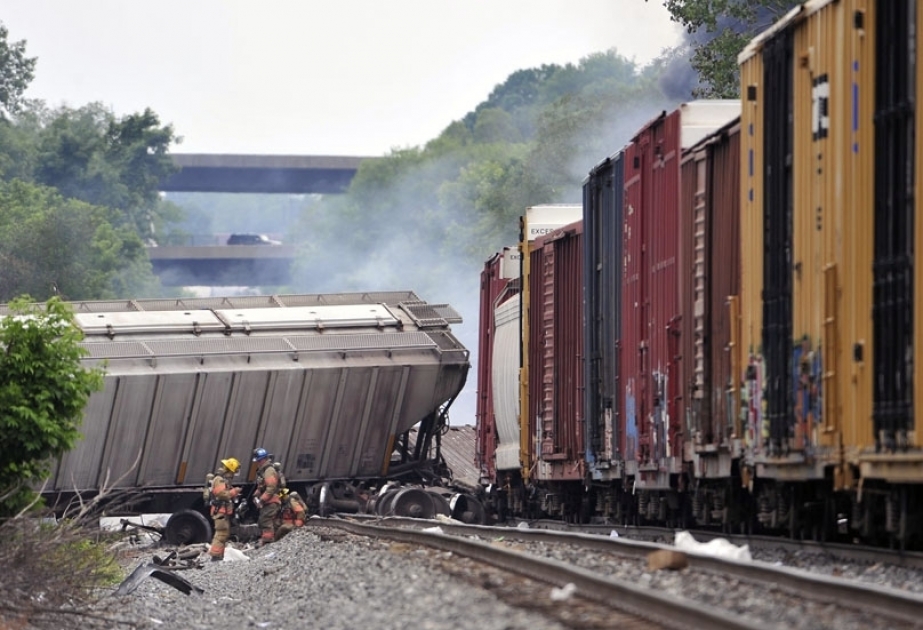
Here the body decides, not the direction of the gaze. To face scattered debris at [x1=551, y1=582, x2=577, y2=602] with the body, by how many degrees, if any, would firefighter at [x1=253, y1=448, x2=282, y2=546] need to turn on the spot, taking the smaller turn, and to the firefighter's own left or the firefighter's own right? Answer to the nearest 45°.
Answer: approximately 90° to the firefighter's own left

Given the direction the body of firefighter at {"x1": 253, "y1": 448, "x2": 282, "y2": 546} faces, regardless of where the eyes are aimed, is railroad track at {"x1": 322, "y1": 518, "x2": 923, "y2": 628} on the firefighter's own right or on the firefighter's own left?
on the firefighter's own left

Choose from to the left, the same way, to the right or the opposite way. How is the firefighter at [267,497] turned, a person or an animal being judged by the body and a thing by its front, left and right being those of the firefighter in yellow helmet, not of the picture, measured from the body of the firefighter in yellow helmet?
the opposite way

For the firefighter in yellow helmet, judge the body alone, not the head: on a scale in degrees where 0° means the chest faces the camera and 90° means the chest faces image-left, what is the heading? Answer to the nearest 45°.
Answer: approximately 270°

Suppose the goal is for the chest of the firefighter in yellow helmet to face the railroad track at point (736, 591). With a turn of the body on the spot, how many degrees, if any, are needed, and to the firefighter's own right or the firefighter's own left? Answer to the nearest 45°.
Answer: approximately 90° to the firefighter's own right

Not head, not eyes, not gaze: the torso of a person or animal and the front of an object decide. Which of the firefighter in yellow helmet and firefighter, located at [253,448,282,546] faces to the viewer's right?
the firefighter in yellow helmet

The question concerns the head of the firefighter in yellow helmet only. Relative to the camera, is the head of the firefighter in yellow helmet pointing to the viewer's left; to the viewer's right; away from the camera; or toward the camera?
to the viewer's right
